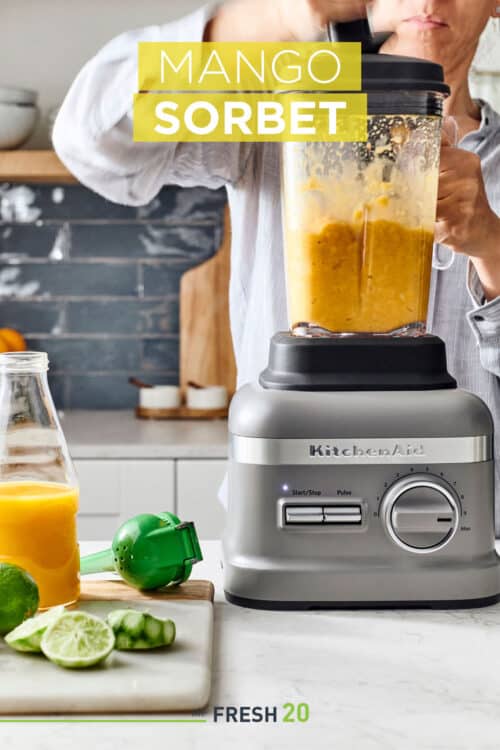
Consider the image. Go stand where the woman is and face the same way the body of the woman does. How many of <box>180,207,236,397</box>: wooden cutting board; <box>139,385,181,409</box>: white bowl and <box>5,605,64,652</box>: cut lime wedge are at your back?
2

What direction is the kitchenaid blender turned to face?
toward the camera

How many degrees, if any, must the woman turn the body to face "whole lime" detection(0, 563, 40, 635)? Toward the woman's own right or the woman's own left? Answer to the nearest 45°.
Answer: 0° — they already face it

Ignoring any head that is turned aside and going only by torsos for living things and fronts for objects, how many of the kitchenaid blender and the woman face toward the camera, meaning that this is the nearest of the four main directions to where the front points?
2

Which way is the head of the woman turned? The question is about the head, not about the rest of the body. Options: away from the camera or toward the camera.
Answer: toward the camera

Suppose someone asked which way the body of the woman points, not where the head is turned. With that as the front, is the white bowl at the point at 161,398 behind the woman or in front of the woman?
behind

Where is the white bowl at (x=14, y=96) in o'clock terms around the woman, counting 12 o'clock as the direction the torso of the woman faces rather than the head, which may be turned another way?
The white bowl is roughly at 5 o'clock from the woman.

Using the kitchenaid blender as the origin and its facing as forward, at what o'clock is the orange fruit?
The orange fruit is roughly at 5 o'clock from the kitchenaid blender.

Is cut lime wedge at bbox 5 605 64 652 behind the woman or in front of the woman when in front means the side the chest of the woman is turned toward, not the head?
in front

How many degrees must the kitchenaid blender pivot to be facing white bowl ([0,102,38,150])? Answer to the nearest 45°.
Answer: approximately 135° to its right

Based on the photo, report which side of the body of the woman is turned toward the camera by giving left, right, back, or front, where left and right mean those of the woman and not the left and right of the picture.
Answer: front

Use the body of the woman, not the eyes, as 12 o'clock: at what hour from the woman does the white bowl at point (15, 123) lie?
The white bowl is roughly at 5 o'clock from the woman.

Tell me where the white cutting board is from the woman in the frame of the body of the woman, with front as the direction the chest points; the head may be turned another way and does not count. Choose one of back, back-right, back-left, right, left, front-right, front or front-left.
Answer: front

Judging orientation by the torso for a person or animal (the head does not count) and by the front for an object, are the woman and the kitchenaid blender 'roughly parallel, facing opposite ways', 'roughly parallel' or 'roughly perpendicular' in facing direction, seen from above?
roughly parallel
